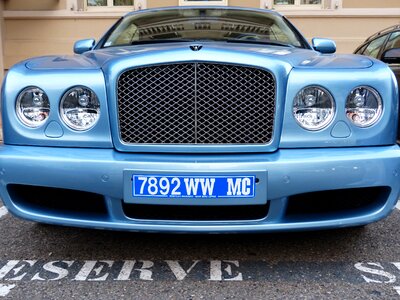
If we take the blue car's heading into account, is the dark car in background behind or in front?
behind

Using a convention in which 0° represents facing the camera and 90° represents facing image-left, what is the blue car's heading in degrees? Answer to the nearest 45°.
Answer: approximately 0°
